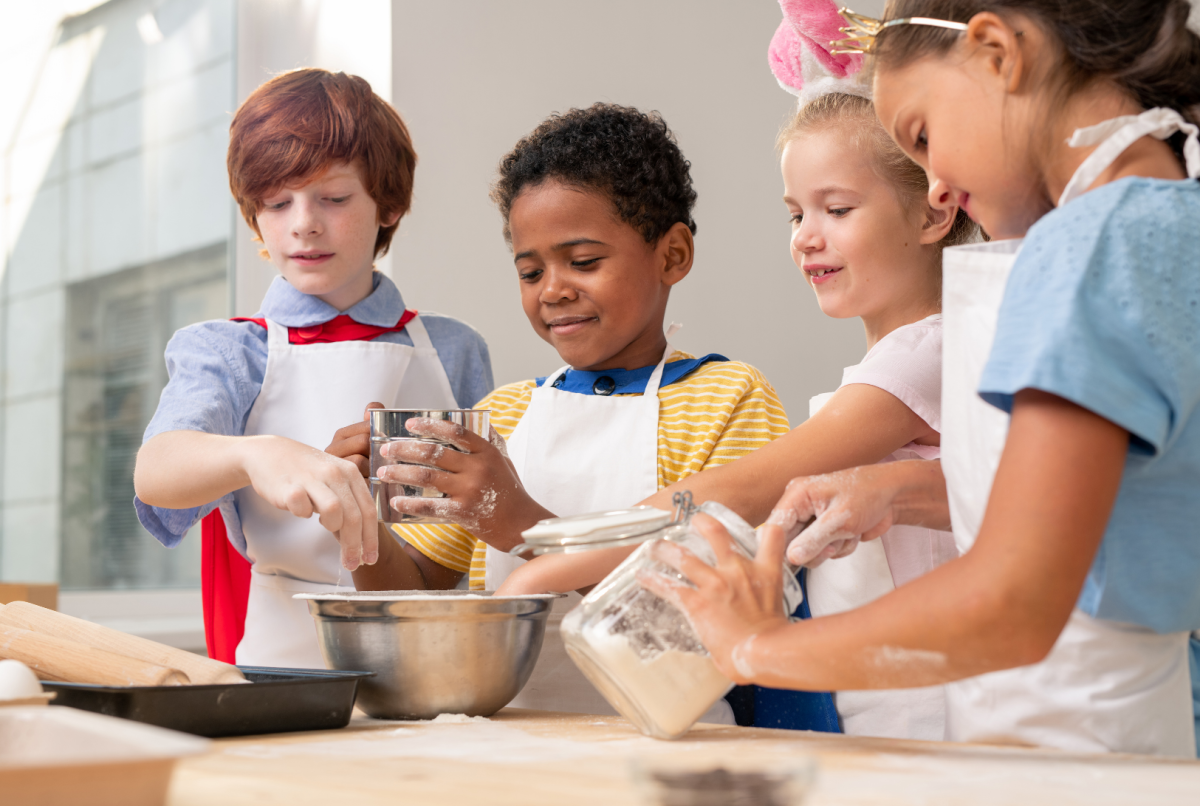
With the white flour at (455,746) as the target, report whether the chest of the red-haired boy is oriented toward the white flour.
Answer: yes

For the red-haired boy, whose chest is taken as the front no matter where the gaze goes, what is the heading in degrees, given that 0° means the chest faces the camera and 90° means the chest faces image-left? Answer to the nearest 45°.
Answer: approximately 0°
